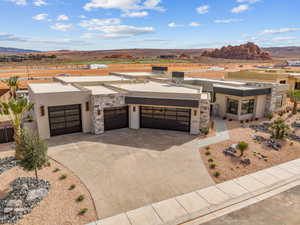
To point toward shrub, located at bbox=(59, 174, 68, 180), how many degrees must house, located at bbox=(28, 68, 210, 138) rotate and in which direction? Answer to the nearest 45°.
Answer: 0° — it already faces it

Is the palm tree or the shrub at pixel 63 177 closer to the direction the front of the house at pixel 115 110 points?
the shrub

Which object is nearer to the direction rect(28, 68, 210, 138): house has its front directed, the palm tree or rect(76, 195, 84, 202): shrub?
the shrub

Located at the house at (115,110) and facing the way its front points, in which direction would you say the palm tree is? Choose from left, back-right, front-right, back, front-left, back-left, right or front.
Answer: back-right

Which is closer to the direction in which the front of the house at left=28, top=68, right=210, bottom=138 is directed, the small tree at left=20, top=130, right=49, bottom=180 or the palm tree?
the small tree

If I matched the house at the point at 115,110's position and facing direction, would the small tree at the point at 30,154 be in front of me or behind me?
in front

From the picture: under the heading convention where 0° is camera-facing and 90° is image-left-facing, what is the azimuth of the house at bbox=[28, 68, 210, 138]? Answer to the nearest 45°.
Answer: approximately 0°

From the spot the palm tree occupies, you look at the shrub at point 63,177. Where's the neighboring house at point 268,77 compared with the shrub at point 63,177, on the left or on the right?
left

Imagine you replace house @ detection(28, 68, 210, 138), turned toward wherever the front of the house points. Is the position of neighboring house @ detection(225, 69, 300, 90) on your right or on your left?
on your left

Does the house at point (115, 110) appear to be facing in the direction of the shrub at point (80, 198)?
yes
